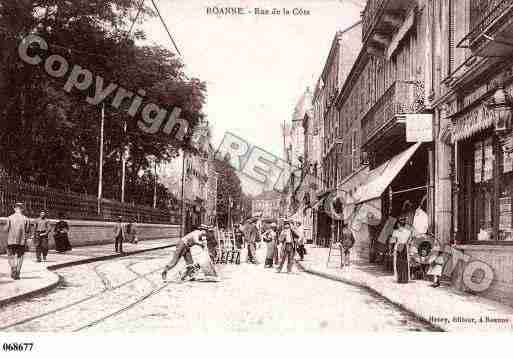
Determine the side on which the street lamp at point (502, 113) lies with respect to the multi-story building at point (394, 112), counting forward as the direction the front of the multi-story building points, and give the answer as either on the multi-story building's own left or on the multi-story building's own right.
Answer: on the multi-story building's own left

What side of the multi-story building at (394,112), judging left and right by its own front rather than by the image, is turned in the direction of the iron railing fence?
front

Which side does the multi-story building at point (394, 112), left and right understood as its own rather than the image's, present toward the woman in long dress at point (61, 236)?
front

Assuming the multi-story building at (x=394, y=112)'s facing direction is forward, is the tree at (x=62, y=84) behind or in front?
in front

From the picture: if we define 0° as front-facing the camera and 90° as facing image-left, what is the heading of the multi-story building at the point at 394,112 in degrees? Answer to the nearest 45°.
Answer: approximately 90°

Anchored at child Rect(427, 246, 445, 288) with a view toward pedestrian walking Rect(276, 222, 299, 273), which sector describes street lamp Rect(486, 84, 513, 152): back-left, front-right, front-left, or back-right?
back-left
